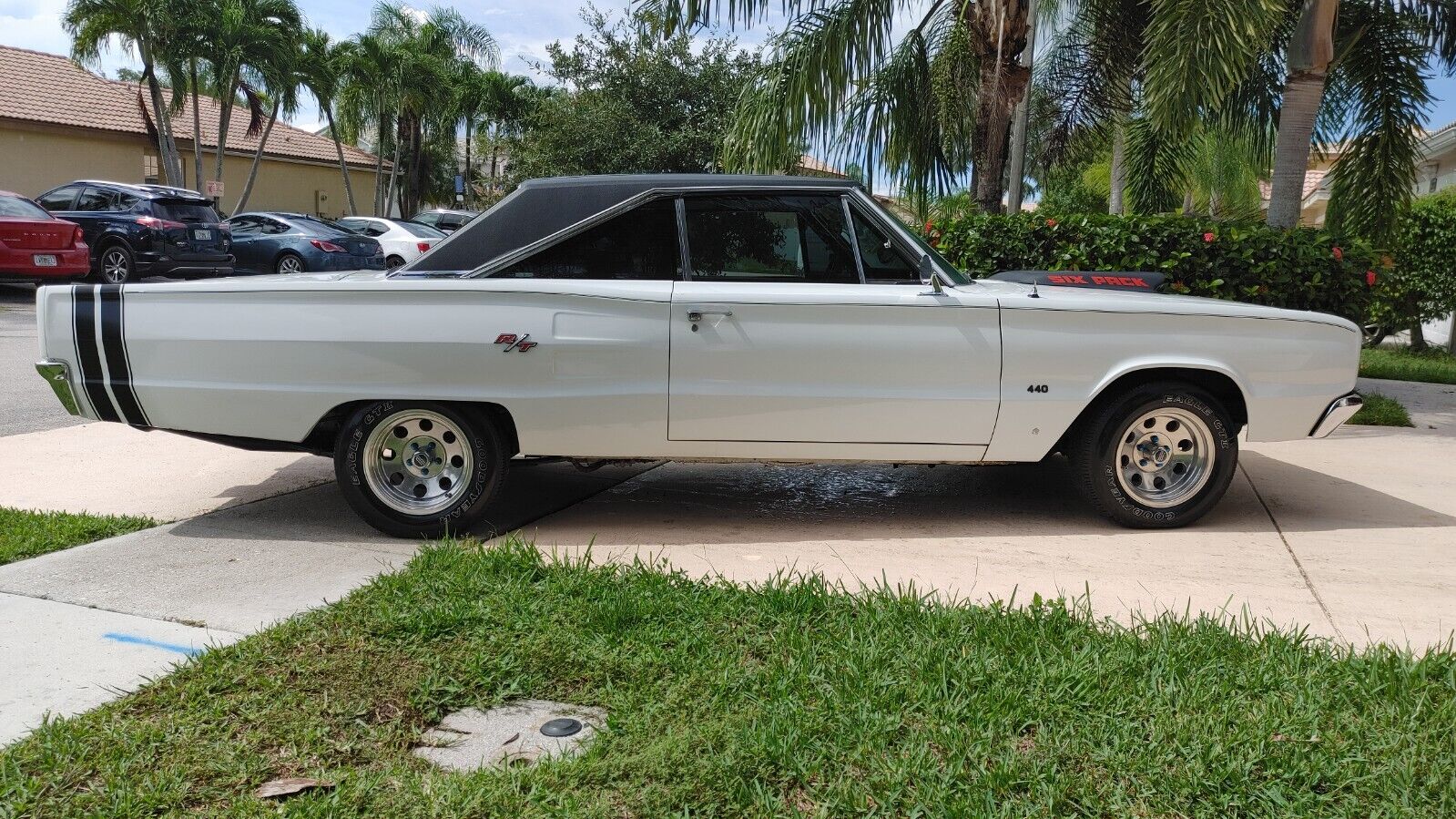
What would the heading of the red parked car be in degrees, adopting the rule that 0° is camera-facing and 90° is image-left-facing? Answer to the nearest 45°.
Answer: approximately 135°

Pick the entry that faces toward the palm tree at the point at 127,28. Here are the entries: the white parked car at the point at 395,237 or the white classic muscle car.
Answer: the white parked car

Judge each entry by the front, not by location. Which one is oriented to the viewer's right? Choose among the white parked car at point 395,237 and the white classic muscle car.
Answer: the white classic muscle car

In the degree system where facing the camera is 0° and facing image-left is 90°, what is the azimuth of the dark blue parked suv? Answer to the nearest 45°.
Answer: approximately 135°

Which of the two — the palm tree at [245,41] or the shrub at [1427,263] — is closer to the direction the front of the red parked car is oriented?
the palm tree

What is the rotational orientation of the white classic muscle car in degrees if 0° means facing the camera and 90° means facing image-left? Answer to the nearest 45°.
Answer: approximately 270°

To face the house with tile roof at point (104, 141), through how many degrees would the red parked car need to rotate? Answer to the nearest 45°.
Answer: approximately 45° to its right

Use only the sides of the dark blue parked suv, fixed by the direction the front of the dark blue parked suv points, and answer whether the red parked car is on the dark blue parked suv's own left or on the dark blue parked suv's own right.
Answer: on the dark blue parked suv's own left

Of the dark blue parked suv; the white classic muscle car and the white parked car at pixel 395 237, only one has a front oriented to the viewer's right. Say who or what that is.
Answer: the white classic muscle car

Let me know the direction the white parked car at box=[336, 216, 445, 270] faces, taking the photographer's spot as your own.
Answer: facing away from the viewer and to the left of the viewer

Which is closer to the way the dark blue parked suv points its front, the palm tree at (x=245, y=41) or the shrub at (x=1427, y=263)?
the palm tree
